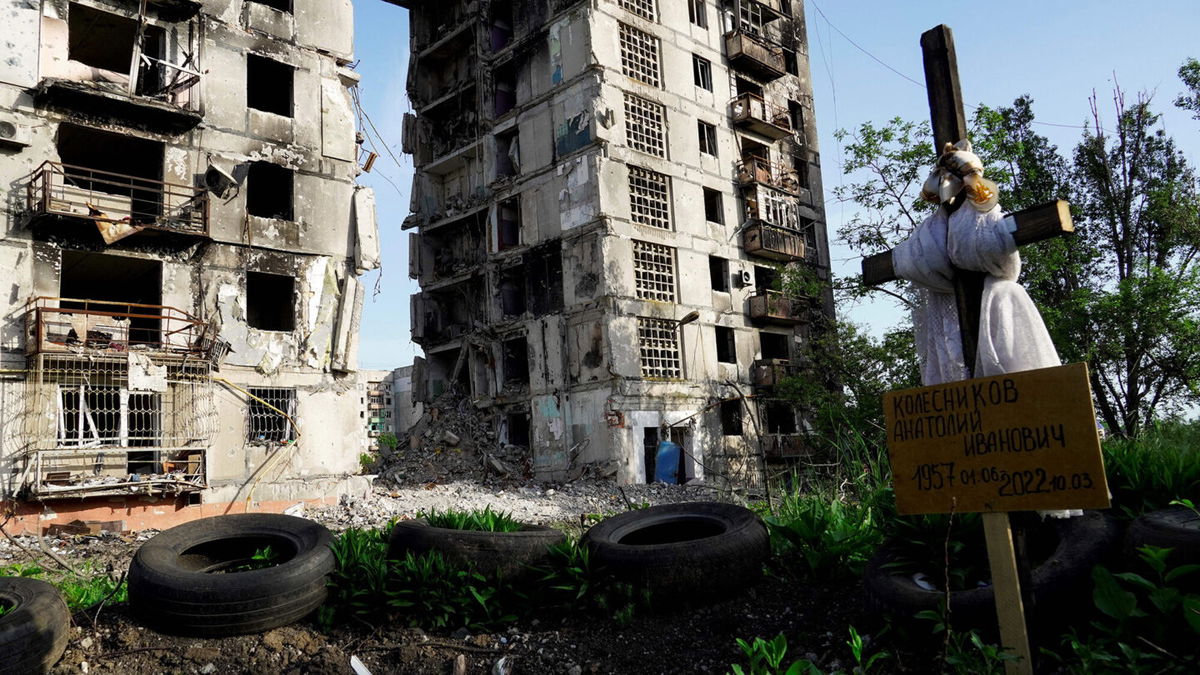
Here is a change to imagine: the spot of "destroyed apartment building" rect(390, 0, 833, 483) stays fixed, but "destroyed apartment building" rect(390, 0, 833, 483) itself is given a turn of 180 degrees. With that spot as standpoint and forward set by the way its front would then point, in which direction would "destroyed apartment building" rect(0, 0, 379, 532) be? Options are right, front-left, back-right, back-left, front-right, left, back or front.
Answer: left

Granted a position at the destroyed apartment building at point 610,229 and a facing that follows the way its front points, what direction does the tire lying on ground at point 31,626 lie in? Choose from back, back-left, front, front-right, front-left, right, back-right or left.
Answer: front-right

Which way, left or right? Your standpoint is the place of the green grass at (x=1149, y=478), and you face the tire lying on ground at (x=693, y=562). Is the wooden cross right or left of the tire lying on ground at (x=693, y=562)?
left

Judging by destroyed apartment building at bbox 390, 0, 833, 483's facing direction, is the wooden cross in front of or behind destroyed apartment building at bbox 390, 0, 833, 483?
in front

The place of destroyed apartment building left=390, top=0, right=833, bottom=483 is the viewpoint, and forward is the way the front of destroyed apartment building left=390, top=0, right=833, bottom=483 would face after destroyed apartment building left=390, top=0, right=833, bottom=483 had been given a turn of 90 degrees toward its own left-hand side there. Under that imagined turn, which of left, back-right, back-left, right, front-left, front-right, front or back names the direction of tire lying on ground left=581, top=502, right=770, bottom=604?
back-right

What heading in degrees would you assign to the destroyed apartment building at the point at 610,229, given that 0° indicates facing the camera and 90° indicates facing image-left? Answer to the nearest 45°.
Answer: approximately 315°

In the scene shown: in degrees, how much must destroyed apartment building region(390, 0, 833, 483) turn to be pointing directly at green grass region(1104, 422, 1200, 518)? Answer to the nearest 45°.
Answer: approximately 45° to its right
